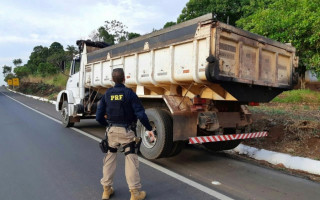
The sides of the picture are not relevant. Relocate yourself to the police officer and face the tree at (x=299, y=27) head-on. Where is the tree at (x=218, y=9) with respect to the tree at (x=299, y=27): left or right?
left

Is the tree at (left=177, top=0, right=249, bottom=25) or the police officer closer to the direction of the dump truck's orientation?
the tree

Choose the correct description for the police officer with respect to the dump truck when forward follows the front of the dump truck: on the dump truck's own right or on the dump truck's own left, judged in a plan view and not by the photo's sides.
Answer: on the dump truck's own left

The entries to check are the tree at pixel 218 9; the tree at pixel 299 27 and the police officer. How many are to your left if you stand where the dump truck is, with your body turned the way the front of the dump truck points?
1

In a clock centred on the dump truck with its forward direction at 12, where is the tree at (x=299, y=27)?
The tree is roughly at 3 o'clock from the dump truck.

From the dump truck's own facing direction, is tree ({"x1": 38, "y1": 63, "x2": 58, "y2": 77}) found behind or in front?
in front

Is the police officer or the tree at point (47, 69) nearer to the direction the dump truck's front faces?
the tree

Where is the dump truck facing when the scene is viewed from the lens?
facing away from the viewer and to the left of the viewer

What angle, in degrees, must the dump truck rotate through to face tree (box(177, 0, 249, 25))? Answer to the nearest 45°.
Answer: approximately 45° to its right
